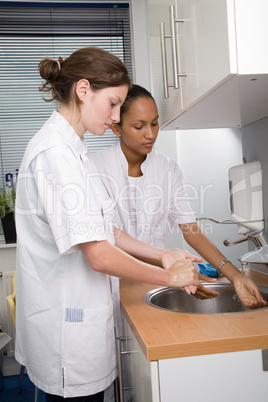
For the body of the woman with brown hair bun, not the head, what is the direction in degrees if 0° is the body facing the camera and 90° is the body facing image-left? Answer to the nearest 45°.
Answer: approximately 270°

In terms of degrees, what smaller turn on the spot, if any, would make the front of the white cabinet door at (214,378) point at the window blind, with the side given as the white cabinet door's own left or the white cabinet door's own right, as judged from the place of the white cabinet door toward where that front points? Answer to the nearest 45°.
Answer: approximately 135° to the white cabinet door's own right

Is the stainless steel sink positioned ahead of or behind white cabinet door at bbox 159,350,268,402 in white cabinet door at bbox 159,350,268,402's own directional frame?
behind

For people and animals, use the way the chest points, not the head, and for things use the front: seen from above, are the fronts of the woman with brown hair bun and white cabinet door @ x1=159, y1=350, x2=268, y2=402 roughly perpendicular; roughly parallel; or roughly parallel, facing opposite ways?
roughly perpendicular

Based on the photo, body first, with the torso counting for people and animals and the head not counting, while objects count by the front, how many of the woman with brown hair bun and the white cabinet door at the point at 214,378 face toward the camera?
1

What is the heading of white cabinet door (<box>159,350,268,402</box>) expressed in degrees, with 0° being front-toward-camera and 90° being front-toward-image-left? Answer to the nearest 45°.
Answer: approximately 0°

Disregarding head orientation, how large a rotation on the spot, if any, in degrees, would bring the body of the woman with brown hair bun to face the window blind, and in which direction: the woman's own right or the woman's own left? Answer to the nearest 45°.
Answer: approximately 90° to the woman's own left
